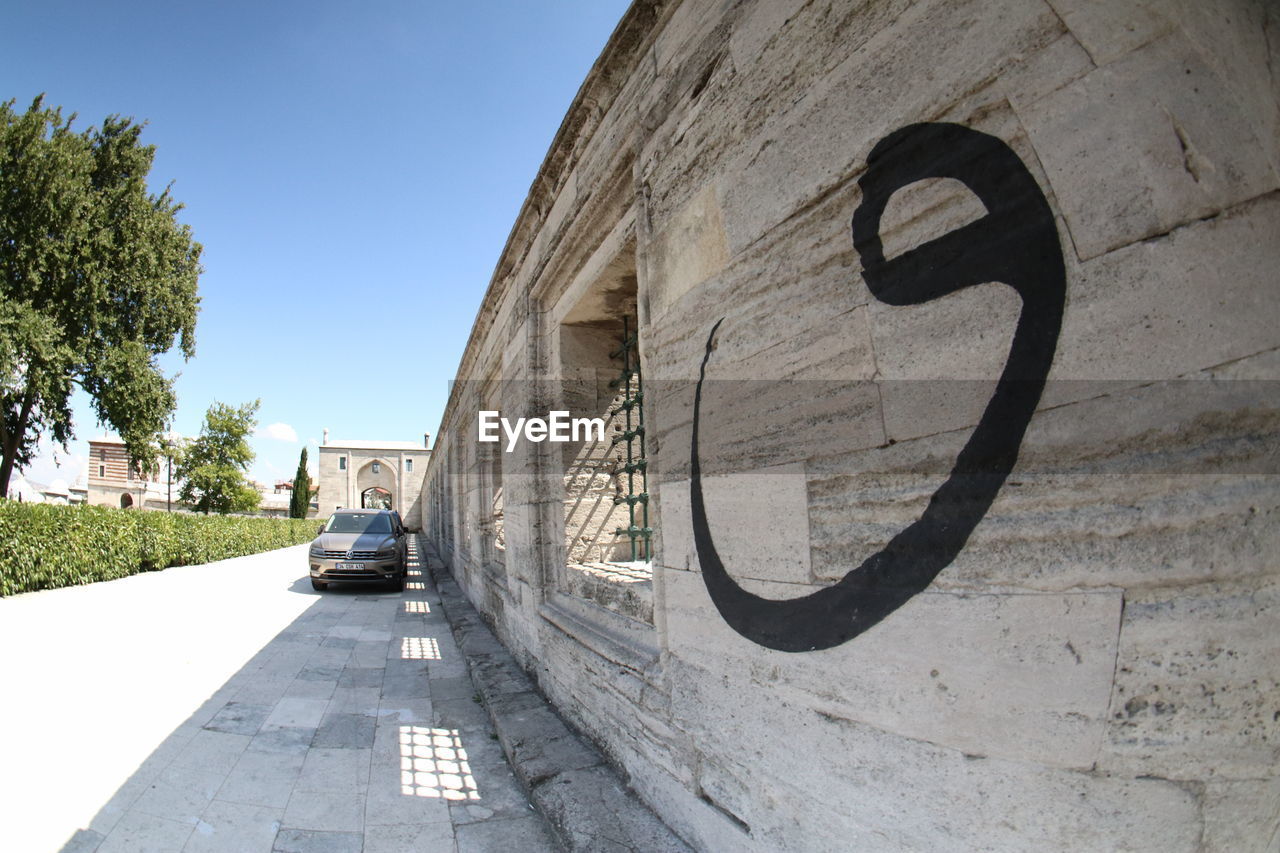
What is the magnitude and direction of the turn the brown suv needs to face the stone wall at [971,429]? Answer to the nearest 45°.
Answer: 0° — it already faces it

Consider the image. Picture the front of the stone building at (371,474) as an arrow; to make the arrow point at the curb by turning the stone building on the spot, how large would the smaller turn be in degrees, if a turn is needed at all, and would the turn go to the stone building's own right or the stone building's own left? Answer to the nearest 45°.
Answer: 0° — it already faces it

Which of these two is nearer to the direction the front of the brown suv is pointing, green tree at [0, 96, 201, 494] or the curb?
the curb

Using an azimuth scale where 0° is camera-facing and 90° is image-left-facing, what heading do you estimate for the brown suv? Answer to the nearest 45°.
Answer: approximately 0°

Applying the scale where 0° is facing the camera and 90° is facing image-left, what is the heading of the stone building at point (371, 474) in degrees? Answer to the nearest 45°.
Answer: approximately 0°

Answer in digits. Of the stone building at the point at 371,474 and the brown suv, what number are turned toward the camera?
2

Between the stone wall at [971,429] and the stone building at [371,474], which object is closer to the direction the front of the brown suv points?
the stone wall

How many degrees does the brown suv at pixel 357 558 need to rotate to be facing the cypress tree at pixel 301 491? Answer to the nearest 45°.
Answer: approximately 180°

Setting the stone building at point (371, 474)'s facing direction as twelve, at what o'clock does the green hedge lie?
The green hedge is roughly at 12 o'clock from the stone building.

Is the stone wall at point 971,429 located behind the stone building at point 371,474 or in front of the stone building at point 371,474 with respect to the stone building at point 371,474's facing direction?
in front

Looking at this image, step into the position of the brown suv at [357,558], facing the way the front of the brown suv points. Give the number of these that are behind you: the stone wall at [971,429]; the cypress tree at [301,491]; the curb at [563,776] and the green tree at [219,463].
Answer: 2
